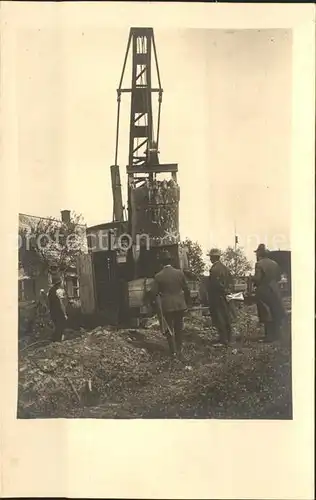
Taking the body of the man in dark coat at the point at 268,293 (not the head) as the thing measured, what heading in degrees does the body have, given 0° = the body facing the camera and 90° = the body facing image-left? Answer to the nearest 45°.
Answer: approximately 135°
